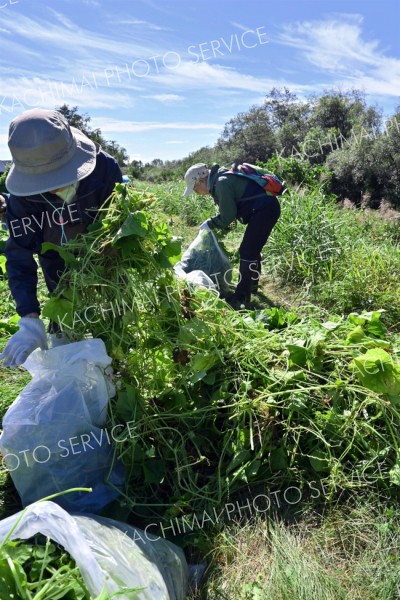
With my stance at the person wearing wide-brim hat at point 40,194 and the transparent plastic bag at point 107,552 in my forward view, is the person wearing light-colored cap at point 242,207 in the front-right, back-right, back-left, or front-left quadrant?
back-left

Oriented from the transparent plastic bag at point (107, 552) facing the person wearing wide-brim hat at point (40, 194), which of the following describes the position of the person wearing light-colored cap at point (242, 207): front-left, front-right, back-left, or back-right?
front-right

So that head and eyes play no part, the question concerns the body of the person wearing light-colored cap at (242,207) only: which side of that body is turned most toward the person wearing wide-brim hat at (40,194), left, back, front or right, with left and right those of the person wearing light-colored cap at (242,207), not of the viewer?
left

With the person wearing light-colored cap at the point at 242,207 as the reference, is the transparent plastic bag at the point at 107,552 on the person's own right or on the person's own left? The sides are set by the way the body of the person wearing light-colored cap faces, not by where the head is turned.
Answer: on the person's own left

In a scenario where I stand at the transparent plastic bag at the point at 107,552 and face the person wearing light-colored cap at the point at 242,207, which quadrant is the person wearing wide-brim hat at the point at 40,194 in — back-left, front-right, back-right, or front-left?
front-left

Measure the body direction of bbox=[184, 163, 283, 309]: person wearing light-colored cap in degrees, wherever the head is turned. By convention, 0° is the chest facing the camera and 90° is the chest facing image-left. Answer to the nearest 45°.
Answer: approximately 90°
